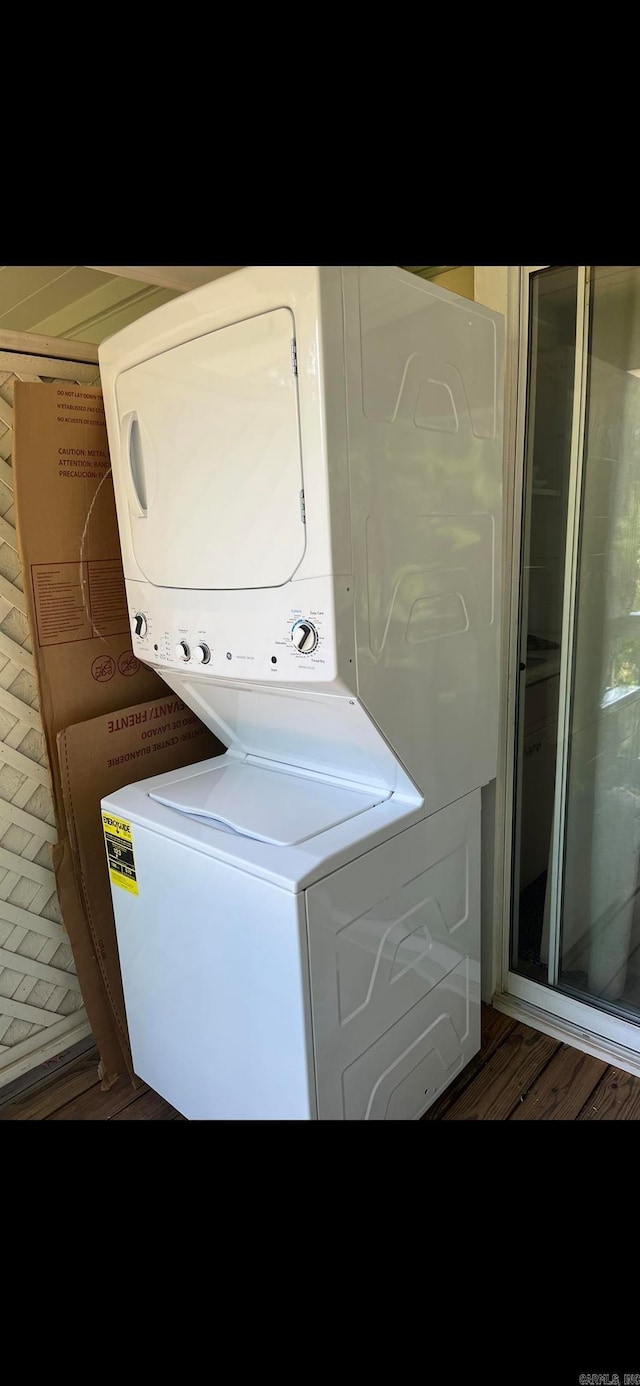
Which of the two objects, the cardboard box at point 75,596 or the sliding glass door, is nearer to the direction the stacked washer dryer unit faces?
the cardboard box

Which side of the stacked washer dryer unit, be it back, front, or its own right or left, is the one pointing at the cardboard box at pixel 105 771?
right

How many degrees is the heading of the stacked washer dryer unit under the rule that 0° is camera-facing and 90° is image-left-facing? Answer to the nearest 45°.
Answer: approximately 45°

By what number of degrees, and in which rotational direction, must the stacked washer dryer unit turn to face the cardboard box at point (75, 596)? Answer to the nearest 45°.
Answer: approximately 90° to its right
